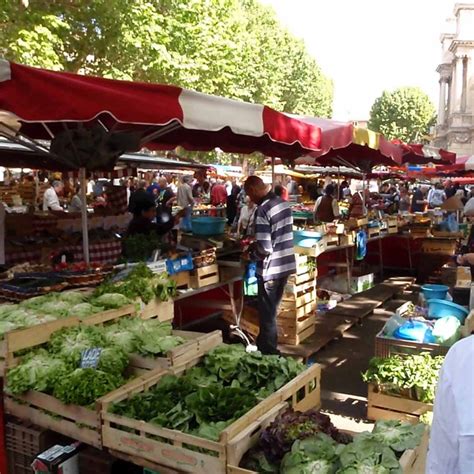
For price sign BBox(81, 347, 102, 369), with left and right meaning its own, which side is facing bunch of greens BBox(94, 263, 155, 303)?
back

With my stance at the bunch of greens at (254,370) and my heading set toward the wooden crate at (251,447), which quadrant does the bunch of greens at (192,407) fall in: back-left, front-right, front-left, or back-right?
front-right

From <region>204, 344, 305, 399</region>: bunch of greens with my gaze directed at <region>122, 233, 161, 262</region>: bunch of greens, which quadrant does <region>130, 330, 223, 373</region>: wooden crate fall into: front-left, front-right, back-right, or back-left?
front-left

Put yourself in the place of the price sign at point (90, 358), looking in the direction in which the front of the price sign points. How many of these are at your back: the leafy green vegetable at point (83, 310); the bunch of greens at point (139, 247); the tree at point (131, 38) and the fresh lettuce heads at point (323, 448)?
3

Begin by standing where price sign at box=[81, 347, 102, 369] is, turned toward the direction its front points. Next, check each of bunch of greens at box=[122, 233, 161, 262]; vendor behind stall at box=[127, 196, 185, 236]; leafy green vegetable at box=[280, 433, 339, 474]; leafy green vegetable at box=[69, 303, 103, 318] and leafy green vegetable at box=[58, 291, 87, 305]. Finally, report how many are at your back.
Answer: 4

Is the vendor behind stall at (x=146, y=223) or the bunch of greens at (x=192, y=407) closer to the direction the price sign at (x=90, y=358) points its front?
the bunch of greens

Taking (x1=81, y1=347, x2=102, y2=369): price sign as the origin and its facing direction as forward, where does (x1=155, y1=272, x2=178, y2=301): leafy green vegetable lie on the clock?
The leafy green vegetable is roughly at 7 o'clock from the price sign.

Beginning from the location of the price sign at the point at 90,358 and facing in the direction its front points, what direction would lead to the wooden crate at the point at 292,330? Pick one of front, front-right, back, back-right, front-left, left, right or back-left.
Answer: back-left

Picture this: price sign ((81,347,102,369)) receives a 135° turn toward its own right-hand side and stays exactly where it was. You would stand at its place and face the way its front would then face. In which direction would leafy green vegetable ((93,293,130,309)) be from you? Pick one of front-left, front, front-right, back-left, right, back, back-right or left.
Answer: front-right

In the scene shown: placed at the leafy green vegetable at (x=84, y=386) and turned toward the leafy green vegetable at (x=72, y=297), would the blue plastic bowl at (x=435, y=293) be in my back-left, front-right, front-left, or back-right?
front-right

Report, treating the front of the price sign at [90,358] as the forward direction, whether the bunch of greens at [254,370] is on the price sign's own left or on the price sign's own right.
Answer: on the price sign's own left

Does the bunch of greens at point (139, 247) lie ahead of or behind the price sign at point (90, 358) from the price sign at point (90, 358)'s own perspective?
behind

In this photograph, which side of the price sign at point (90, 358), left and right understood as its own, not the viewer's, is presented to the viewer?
front

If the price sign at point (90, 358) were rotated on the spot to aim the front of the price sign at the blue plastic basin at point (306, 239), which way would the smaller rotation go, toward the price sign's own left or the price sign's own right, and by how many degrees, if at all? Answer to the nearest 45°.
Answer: approximately 135° to the price sign's own left

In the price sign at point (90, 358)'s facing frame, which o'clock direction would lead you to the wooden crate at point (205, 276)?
The wooden crate is roughly at 7 o'clock from the price sign.

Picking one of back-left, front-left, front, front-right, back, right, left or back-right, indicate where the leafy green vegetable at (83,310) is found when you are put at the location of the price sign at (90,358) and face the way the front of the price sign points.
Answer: back

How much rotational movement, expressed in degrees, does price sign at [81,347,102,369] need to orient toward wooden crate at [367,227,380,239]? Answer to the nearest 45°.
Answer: approximately 135° to its left

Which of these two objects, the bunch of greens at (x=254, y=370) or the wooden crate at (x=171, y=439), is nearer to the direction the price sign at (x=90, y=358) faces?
the wooden crate
